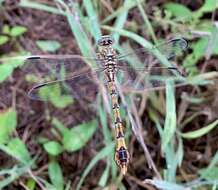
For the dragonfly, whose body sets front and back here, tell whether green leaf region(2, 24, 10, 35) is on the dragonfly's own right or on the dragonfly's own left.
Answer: on the dragonfly's own left

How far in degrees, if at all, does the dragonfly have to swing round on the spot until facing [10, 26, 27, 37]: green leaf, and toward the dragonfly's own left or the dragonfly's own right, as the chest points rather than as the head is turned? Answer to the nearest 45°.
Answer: approximately 45° to the dragonfly's own left

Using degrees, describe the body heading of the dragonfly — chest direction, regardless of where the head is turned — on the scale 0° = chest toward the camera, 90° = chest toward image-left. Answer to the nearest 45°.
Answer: approximately 180°

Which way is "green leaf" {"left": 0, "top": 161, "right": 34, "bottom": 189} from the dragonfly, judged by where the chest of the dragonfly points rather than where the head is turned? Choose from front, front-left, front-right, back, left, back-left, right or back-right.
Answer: left

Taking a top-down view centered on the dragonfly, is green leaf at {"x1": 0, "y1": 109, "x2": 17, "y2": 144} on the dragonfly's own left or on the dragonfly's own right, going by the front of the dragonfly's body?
on the dragonfly's own left
